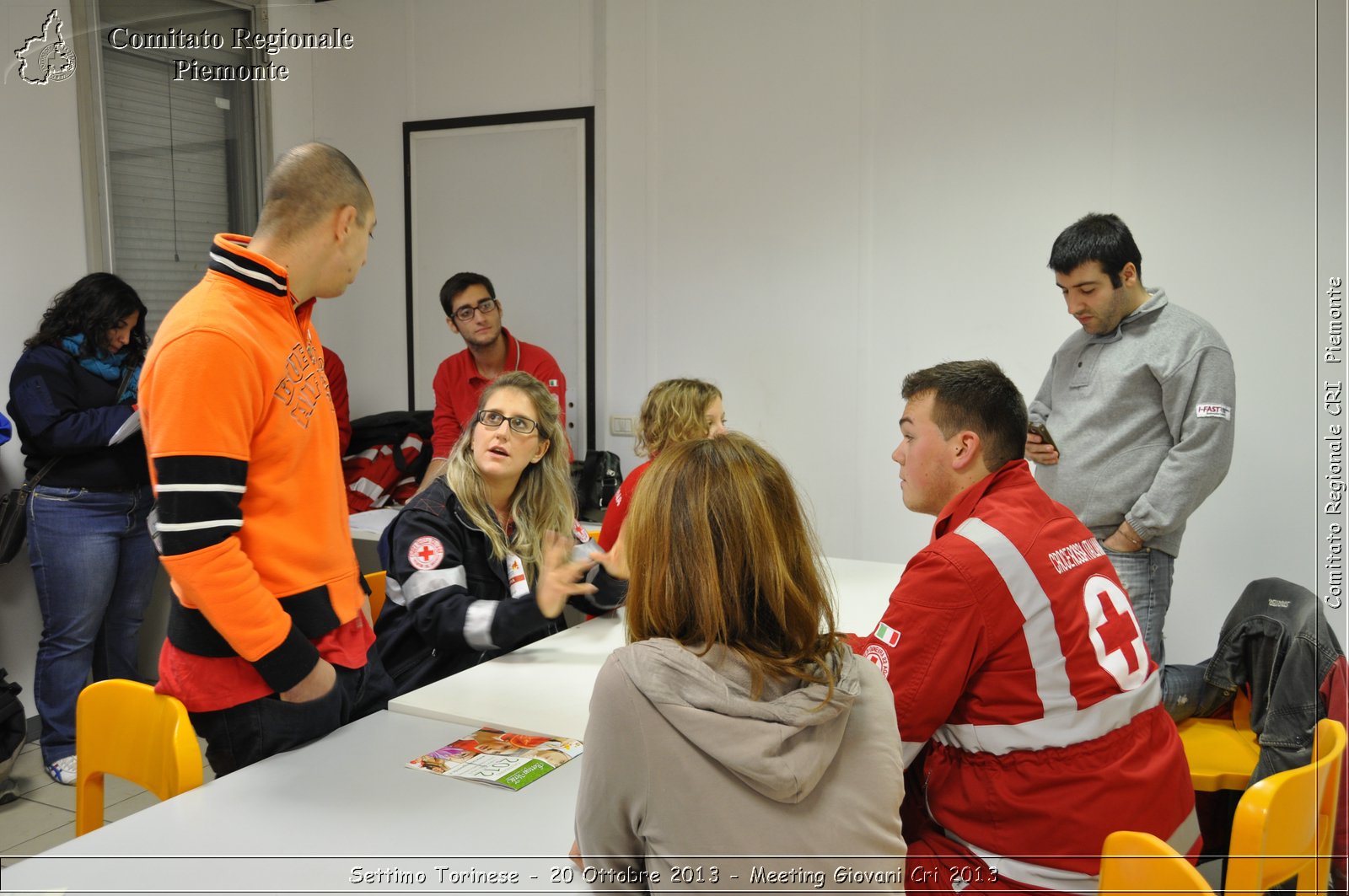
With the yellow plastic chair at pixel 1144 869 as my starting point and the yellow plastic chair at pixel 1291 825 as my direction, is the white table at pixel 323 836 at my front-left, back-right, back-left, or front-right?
back-left

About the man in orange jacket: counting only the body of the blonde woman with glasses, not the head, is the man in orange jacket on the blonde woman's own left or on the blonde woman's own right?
on the blonde woman's own right

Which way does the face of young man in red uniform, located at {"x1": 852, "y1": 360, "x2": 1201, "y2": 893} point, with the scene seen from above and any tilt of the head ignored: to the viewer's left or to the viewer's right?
to the viewer's left

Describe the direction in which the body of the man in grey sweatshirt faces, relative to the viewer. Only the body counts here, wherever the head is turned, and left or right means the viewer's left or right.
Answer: facing the viewer and to the left of the viewer

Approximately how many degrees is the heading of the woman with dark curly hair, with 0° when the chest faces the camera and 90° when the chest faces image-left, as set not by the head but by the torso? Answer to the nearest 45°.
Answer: approximately 315°

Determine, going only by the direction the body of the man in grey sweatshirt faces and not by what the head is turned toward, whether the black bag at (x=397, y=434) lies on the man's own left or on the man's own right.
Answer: on the man's own right

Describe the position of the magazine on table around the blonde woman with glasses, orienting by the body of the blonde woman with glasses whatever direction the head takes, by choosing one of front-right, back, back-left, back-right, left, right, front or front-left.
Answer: front-right

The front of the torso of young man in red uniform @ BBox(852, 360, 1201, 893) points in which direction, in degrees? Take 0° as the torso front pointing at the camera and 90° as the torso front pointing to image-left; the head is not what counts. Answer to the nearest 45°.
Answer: approximately 135°

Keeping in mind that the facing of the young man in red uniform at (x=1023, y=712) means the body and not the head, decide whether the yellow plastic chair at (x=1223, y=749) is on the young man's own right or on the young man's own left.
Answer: on the young man's own right

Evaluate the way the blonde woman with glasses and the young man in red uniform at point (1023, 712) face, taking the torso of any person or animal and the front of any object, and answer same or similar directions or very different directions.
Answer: very different directions

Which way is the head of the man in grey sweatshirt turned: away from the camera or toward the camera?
toward the camera

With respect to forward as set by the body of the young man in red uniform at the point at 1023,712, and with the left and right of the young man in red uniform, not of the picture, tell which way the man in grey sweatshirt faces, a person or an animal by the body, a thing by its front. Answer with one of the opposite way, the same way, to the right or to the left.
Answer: to the left

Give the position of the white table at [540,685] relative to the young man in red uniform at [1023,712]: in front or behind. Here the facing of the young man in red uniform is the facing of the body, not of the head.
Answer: in front

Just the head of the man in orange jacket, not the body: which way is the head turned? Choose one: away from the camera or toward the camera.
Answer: away from the camera
